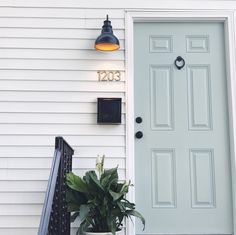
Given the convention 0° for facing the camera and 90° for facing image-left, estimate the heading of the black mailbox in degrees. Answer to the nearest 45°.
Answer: approximately 0°

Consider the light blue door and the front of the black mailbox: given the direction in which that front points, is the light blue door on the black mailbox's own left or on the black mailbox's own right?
on the black mailbox's own left

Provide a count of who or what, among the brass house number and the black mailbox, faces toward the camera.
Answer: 2

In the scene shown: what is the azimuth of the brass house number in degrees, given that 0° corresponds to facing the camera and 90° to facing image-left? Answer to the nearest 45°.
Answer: approximately 0°

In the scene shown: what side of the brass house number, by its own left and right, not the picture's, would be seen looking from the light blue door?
left
